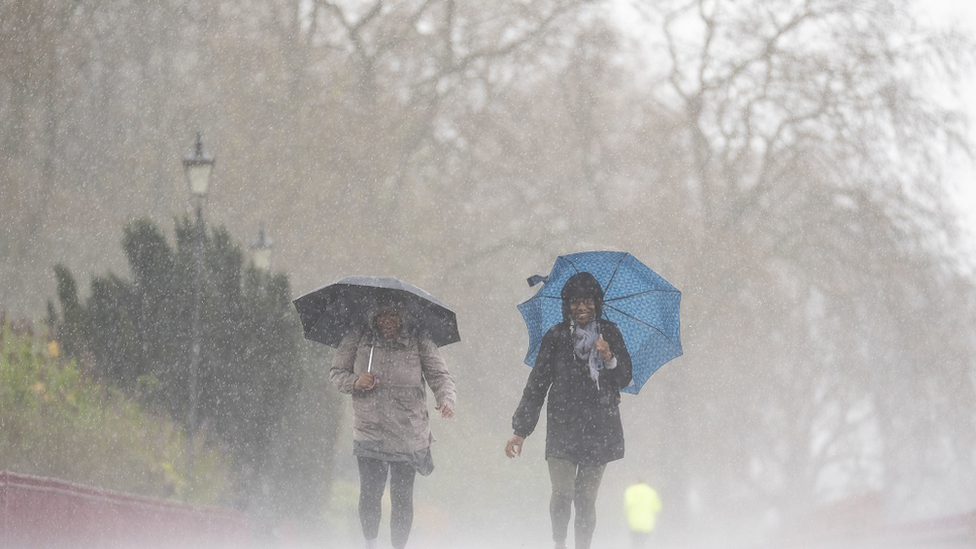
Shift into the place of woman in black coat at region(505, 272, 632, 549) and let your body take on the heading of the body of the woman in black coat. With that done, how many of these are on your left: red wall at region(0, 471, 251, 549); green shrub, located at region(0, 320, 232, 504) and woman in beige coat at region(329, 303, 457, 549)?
0

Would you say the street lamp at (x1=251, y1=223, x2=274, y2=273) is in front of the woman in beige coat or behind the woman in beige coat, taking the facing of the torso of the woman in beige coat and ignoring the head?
behind

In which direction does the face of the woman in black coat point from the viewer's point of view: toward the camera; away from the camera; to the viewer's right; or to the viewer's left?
toward the camera

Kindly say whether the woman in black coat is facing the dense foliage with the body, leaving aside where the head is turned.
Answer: no

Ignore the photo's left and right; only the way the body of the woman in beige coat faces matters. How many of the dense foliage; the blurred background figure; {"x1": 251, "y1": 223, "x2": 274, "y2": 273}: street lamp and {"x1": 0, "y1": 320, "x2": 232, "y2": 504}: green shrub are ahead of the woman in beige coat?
0

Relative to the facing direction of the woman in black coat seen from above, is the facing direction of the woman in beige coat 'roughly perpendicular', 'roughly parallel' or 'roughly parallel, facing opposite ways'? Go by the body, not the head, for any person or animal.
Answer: roughly parallel

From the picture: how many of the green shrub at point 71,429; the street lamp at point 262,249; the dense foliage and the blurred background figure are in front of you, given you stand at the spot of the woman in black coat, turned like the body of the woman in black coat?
0

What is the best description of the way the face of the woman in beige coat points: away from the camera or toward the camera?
toward the camera

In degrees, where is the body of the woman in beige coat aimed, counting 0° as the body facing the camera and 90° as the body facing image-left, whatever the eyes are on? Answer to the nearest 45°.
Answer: approximately 0°

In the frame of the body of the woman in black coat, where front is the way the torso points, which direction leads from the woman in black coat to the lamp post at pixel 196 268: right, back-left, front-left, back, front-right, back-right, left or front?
back-right

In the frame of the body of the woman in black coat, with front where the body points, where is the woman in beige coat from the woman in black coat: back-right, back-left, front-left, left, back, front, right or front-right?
right

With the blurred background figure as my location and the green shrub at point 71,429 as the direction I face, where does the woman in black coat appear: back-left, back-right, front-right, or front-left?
front-left

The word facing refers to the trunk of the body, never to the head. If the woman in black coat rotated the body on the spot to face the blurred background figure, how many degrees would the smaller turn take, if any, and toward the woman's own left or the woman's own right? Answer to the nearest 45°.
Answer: approximately 180°

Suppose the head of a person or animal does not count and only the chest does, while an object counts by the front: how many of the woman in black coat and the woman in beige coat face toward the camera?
2

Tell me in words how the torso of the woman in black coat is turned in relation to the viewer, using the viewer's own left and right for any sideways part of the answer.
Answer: facing the viewer

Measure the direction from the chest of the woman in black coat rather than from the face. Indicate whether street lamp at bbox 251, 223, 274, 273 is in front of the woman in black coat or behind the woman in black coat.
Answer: behind
